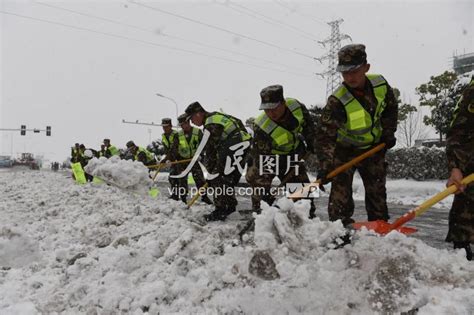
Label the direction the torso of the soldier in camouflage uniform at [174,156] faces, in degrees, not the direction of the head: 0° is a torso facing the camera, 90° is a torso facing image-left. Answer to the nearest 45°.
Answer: approximately 45°

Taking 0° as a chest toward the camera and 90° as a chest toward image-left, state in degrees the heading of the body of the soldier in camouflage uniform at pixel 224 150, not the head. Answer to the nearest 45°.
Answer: approximately 90°

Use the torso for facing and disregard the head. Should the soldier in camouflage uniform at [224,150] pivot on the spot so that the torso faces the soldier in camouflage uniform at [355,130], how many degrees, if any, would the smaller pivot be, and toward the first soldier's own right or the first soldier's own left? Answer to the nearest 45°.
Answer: approximately 135° to the first soldier's own left

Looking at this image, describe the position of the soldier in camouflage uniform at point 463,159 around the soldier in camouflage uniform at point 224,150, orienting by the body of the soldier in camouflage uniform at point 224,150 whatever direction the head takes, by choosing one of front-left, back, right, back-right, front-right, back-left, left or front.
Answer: back-left

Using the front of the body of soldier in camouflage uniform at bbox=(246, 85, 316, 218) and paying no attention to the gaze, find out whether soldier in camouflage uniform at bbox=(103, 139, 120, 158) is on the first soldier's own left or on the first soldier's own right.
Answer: on the first soldier's own right

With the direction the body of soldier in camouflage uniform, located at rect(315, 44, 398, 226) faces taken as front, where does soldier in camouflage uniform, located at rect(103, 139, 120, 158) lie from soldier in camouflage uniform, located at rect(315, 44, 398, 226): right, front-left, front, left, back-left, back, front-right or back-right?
back-right

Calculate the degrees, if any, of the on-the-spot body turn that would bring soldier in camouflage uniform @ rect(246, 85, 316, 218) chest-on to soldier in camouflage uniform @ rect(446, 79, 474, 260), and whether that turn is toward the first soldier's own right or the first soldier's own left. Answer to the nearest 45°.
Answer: approximately 90° to the first soldier's own left

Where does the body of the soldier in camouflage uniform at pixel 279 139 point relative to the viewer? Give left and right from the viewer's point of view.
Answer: facing the viewer and to the left of the viewer
